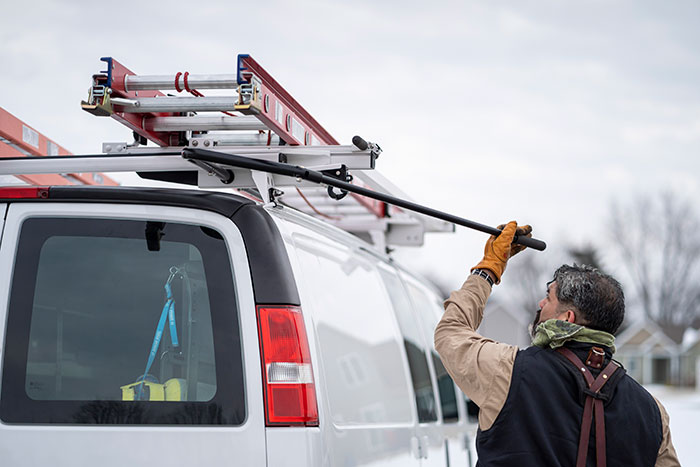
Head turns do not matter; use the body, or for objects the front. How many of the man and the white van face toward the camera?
0

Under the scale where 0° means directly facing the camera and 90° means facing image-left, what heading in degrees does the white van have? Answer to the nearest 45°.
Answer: approximately 225°

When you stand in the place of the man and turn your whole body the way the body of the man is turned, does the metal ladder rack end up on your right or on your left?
on your left

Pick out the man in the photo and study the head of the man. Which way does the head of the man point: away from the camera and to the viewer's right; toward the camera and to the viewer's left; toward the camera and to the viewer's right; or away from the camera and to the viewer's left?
away from the camera and to the viewer's left

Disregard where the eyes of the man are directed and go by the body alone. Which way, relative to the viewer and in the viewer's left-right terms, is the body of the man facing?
facing away from the viewer and to the left of the viewer

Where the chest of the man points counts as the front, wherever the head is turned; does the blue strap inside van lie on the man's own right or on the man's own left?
on the man's own left
